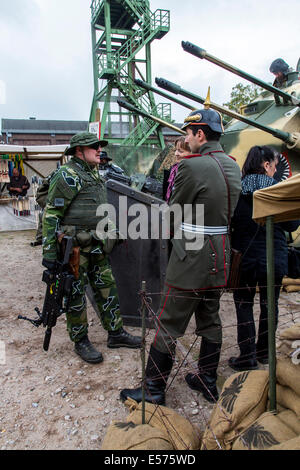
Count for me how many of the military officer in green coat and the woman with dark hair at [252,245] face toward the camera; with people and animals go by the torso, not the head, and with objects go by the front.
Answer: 0

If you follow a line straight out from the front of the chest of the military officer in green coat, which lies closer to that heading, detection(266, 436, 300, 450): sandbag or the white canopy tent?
the white canopy tent

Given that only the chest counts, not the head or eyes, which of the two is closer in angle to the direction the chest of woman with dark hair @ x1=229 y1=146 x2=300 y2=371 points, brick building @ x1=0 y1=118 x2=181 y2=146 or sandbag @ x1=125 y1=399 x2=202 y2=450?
the brick building

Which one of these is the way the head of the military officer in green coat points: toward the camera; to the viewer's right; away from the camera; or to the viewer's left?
to the viewer's left

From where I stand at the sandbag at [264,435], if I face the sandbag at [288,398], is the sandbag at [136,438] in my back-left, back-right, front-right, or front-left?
back-left

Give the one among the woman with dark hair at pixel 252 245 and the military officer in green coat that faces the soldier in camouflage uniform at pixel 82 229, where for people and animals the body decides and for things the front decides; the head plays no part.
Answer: the military officer in green coat

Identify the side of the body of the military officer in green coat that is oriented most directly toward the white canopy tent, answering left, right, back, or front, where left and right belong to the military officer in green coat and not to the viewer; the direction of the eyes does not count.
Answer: front
